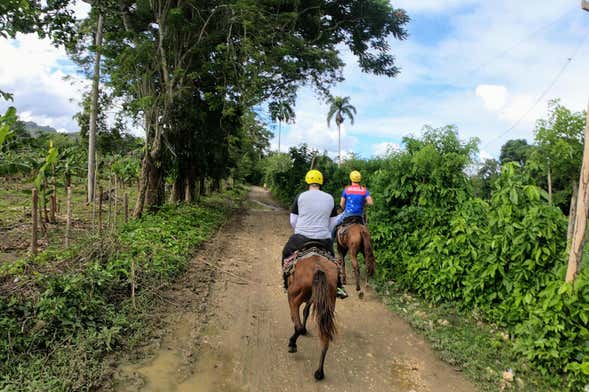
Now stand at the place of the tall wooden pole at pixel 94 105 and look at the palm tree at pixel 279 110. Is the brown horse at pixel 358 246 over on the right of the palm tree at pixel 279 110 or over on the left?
right

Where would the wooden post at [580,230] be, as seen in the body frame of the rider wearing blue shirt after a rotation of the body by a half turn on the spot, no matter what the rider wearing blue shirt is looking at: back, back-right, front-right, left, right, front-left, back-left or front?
front-left

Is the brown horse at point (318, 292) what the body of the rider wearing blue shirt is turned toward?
no

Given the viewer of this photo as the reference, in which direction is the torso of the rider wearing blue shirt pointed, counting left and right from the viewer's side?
facing away from the viewer

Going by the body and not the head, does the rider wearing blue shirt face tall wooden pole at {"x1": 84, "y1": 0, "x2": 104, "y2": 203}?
no

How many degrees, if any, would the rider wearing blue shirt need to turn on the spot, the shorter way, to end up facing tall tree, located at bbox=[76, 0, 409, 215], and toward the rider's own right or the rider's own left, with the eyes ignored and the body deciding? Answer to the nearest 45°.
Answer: approximately 45° to the rider's own left

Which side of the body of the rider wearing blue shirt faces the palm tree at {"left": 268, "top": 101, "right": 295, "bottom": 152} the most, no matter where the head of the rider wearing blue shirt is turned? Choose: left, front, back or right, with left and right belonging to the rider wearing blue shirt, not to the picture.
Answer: front
